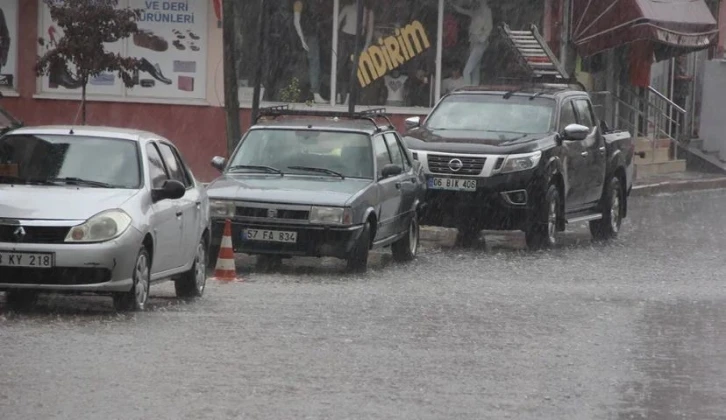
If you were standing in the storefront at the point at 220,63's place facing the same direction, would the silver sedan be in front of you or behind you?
in front

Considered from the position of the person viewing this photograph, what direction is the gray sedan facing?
facing the viewer and to the left of the viewer

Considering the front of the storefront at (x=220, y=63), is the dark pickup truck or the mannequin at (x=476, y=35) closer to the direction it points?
the dark pickup truck

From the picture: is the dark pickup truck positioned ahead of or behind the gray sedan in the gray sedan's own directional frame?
behind

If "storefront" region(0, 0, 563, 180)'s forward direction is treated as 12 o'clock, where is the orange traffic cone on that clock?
The orange traffic cone is roughly at 12 o'clock from the storefront.

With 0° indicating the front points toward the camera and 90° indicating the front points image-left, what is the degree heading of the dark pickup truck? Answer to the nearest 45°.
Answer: approximately 45°

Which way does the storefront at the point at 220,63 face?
toward the camera

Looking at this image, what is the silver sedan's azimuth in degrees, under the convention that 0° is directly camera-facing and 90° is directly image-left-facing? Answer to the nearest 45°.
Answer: approximately 45°

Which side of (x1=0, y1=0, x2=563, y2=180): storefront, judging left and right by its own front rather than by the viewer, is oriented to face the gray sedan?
front

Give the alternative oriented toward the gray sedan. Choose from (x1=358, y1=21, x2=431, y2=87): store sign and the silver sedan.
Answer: the store sign
